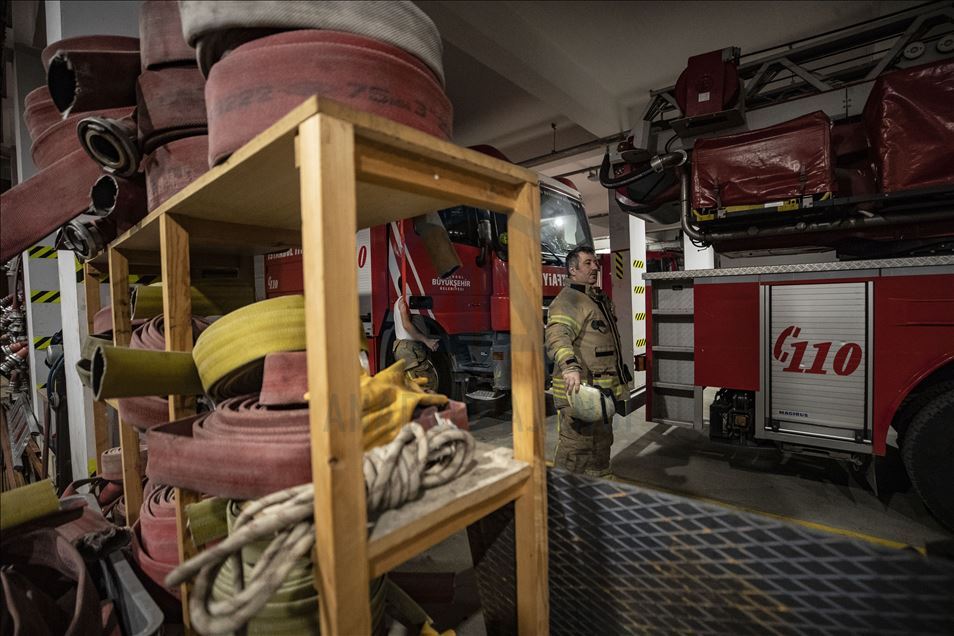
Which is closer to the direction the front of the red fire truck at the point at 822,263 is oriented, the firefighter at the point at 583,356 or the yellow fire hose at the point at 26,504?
the yellow fire hose

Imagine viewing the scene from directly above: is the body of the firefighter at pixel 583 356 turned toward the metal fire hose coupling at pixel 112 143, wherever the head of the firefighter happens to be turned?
no

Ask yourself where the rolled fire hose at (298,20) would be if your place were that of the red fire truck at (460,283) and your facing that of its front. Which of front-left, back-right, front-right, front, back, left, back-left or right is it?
front-right

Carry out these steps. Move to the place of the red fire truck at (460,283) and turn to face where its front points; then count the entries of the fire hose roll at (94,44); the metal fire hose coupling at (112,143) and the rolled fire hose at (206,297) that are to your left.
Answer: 0

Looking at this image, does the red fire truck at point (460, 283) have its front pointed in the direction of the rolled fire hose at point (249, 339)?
no

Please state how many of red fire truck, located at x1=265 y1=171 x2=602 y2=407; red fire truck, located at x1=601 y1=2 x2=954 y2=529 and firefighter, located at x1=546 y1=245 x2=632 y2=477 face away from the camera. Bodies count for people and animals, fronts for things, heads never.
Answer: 0

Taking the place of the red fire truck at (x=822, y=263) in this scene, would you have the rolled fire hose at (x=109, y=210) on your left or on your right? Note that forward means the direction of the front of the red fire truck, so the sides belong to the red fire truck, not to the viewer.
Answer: on your right

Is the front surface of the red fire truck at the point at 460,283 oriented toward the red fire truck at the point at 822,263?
yes

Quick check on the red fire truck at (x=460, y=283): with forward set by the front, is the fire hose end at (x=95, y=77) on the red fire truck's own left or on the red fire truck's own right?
on the red fire truck's own right

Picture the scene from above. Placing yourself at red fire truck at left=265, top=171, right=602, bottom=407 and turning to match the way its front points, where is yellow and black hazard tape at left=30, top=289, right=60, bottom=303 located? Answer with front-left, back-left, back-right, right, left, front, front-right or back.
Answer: back-right

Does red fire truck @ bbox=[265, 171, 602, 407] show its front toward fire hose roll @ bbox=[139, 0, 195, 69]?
no

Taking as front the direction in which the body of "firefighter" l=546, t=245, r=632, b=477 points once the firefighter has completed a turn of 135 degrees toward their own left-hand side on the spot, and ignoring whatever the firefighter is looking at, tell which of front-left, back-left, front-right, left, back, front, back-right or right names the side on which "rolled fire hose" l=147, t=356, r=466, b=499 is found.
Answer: back

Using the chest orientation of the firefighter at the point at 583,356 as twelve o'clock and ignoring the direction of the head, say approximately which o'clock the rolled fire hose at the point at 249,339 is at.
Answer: The rolled fire hose is roughly at 2 o'clock from the firefighter.

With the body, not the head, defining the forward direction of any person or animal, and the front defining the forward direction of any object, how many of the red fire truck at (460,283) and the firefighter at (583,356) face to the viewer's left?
0
